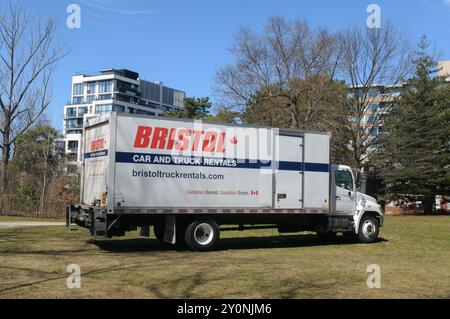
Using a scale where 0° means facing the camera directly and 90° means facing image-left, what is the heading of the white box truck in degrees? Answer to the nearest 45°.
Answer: approximately 225°
